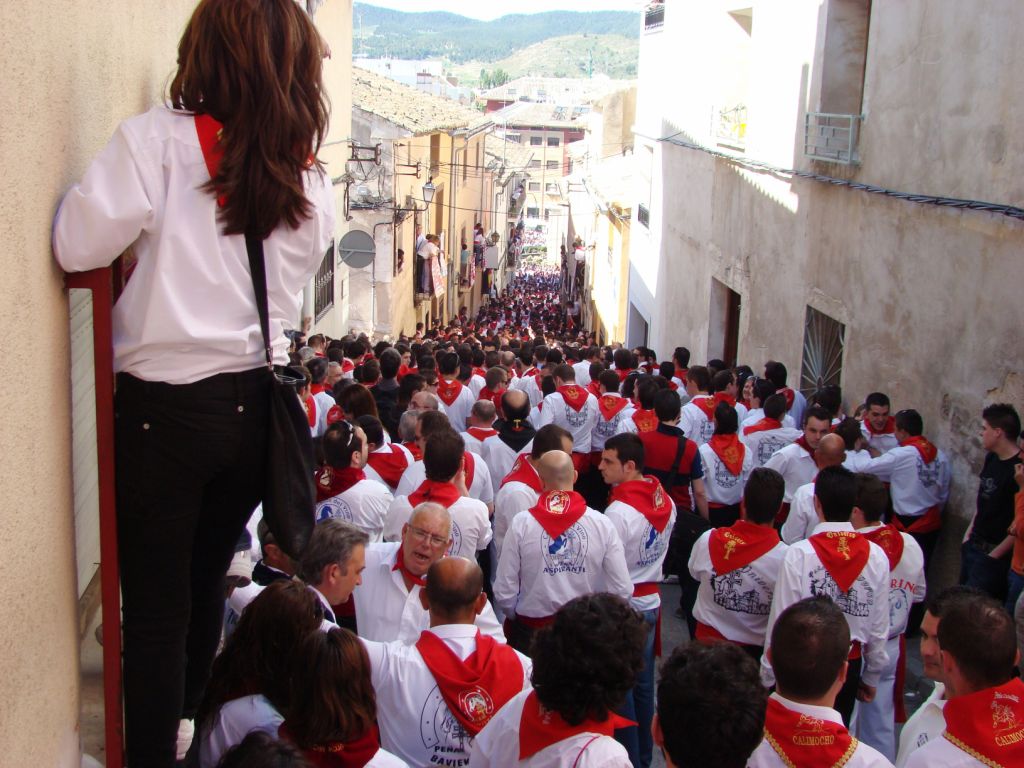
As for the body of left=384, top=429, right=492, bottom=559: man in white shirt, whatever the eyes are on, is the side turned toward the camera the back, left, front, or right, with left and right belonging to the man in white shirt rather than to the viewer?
back

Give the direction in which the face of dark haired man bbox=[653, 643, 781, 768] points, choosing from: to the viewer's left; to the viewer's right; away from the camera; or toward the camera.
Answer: away from the camera

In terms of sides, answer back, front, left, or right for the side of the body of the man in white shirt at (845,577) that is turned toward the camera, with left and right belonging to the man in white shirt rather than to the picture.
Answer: back

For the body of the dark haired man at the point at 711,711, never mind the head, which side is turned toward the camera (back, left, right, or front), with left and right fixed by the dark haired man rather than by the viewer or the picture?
back

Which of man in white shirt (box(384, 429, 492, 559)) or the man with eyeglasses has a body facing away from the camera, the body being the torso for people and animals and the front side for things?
the man in white shirt

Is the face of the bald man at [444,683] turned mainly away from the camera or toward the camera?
away from the camera

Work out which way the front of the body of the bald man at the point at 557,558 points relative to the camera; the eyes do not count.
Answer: away from the camera

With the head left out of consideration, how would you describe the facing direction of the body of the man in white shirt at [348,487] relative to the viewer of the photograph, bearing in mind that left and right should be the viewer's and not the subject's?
facing away from the viewer and to the right of the viewer

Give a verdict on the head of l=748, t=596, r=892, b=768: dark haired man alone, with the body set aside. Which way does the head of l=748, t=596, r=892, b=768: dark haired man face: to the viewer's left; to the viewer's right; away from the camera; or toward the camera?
away from the camera

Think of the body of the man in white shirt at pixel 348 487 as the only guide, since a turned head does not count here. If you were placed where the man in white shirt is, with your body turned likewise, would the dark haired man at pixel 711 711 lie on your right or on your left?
on your right
